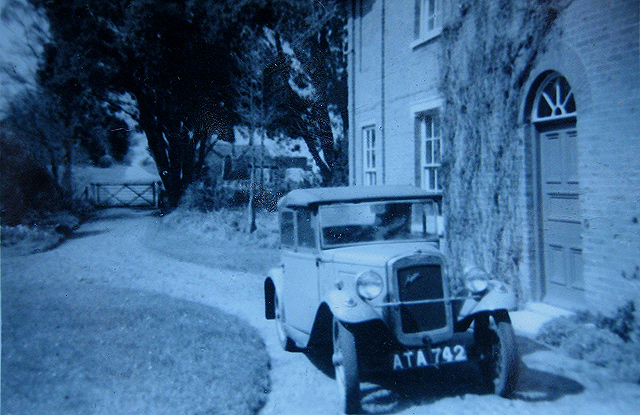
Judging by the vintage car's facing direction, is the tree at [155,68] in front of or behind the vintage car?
behind

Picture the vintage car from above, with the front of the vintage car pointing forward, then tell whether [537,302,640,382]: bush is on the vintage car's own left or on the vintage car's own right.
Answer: on the vintage car's own left

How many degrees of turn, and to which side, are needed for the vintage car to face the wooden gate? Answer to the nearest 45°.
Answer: approximately 180°

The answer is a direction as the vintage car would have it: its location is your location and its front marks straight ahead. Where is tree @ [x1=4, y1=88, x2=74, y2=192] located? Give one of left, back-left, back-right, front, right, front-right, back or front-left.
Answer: back-right

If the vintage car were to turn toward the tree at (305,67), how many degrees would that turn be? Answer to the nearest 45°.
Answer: approximately 135° to its left

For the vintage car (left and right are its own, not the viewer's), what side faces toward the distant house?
back

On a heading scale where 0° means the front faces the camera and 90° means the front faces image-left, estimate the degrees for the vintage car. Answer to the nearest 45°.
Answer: approximately 315°

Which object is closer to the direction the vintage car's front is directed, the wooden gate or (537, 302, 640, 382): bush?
the bush

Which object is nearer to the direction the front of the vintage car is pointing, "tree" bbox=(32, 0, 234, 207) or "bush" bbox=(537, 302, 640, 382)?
the bush
